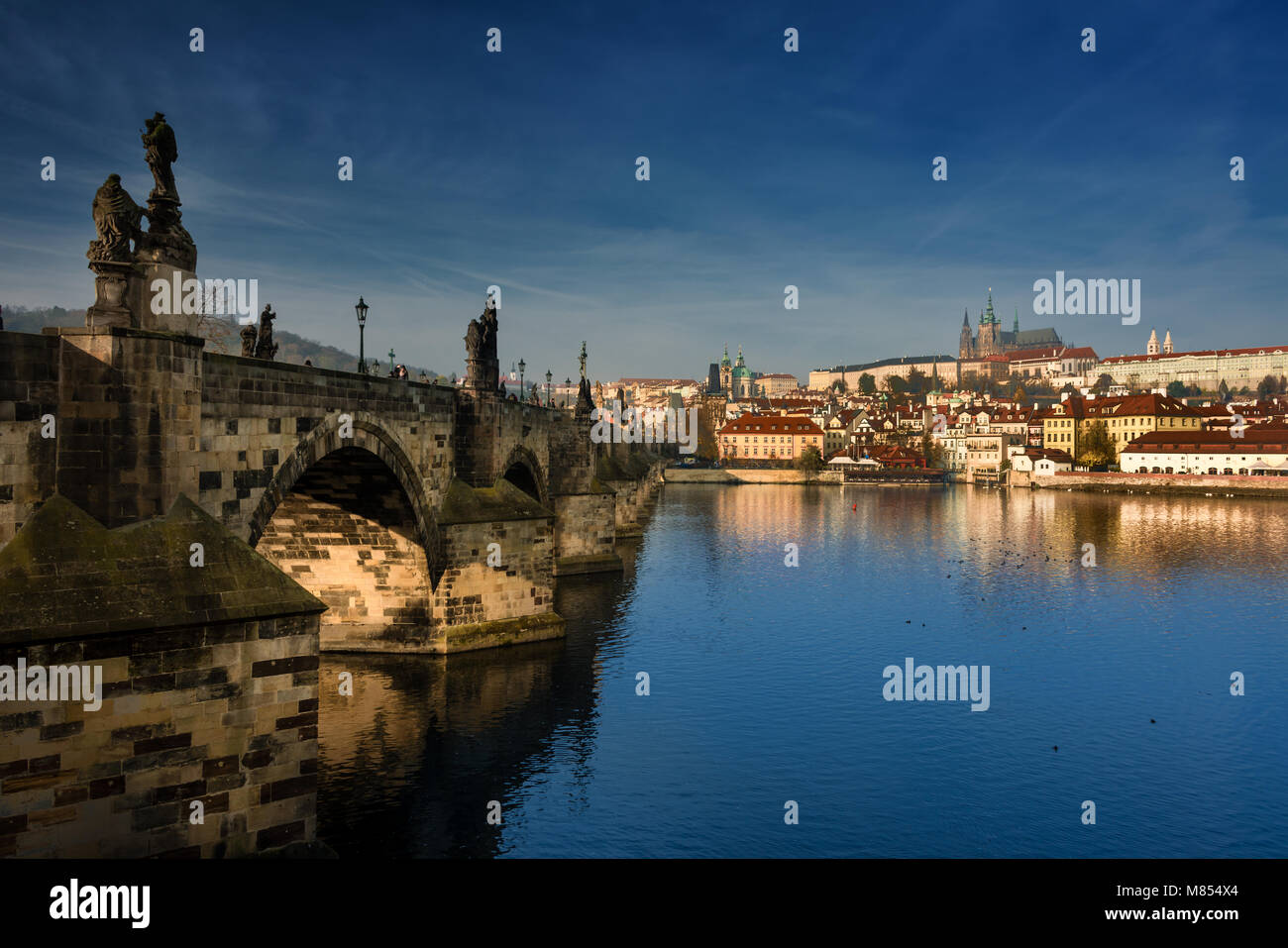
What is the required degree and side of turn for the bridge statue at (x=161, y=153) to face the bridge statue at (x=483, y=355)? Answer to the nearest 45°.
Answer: approximately 135° to its right

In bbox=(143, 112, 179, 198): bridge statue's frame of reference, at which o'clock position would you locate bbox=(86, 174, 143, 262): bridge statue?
bbox=(86, 174, 143, 262): bridge statue is roughly at 10 o'clock from bbox=(143, 112, 179, 198): bridge statue.

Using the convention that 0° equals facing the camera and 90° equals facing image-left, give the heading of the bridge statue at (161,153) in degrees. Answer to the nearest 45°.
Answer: approximately 90°
